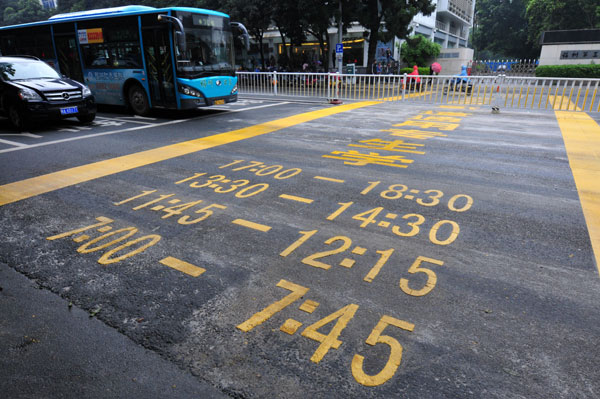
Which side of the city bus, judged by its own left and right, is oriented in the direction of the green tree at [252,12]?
left

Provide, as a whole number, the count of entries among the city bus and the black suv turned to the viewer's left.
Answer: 0

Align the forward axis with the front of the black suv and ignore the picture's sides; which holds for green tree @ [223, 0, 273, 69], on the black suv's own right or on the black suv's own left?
on the black suv's own left

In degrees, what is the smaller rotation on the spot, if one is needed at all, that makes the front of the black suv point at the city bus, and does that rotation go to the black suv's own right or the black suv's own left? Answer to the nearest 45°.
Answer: approximately 135° to the black suv's own left

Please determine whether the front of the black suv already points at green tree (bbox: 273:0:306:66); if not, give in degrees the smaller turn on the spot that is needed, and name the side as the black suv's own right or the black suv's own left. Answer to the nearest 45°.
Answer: approximately 90° to the black suv's own left

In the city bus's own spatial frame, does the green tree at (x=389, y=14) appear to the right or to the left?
on its left

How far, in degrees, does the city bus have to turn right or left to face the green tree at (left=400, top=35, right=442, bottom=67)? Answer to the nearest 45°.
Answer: approximately 90° to its left

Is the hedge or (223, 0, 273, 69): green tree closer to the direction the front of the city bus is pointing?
the hedge

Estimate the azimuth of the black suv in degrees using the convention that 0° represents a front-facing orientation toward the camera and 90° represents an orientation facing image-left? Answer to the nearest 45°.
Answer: approximately 315°

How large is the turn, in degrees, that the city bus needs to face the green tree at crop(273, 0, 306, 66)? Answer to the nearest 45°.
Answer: approximately 90° to its left
